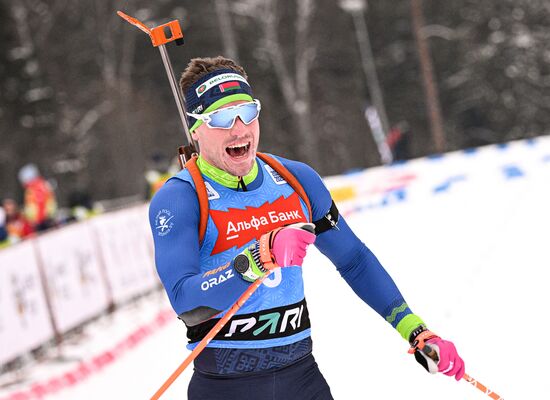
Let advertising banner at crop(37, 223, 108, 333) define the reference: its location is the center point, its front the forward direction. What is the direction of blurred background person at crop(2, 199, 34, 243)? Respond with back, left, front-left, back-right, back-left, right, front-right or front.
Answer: back-left

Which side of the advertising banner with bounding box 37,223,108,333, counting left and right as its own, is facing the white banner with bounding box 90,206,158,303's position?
left

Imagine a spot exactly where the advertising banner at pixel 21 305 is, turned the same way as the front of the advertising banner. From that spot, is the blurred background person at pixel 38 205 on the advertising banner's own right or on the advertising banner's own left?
on the advertising banner's own left

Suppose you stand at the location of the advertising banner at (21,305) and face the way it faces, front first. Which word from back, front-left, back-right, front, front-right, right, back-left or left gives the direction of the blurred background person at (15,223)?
back-left

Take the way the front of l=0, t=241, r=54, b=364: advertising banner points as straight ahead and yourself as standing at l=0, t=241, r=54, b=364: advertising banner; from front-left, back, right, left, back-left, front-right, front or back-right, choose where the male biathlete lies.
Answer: front-right

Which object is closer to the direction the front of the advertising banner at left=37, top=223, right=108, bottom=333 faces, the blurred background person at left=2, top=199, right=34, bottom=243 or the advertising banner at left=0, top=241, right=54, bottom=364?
the advertising banner

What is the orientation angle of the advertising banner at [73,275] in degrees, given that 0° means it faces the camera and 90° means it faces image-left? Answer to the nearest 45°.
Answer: approximately 315°

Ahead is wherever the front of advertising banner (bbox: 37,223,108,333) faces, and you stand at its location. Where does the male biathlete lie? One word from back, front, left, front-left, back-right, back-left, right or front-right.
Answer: front-right

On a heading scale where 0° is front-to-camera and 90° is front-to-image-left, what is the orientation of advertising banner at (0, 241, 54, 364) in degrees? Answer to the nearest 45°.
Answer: approximately 315°
